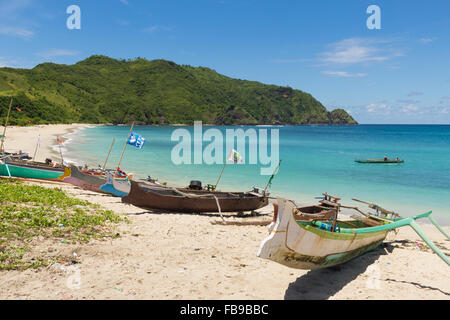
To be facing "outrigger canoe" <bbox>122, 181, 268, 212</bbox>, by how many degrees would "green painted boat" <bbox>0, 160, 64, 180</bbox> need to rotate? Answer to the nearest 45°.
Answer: approximately 135° to its left

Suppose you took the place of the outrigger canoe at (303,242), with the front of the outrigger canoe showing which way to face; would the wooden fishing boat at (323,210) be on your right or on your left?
on your right

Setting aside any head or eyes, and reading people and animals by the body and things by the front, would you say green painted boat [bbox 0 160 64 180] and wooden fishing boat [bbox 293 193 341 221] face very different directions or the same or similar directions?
same or similar directions

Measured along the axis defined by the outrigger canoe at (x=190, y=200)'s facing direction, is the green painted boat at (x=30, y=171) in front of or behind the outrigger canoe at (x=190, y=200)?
in front

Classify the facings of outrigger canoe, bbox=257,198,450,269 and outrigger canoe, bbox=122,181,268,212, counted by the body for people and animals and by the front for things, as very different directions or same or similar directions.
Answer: same or similar directions

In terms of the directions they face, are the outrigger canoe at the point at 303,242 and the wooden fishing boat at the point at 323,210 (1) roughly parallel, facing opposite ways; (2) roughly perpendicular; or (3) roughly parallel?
roughly parallel

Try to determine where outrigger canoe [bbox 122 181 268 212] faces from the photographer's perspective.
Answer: facing to the left of the viewer

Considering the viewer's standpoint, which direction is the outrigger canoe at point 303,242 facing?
facing the viewer and to the left of the viewer

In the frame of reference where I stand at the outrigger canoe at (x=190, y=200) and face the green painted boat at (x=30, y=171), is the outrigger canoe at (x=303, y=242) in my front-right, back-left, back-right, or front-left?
back-left

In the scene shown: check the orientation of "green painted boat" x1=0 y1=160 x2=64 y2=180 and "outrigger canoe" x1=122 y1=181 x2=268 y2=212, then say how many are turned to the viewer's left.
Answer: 2

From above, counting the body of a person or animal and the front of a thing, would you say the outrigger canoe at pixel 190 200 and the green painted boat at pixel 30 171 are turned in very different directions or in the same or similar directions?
same or similar directions
